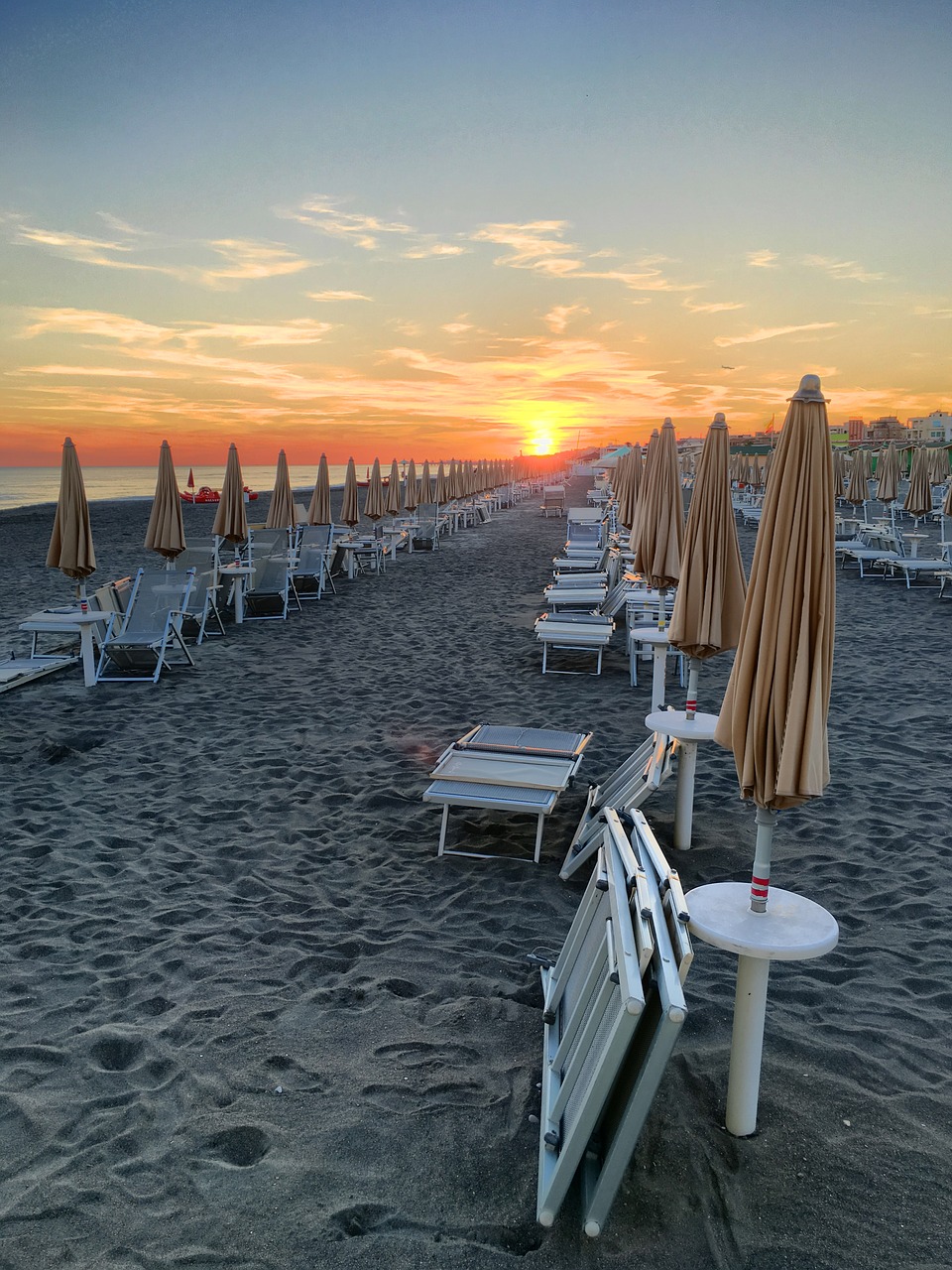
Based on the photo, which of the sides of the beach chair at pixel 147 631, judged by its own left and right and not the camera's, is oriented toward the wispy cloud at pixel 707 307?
back

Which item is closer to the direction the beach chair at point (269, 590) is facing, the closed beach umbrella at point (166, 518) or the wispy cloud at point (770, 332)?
the closed beach umbrella

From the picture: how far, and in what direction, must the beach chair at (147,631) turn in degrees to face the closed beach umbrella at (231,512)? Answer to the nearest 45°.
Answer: approximately 135° to its right

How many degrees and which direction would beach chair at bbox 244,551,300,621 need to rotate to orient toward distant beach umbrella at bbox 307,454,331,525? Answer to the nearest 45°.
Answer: approximately 180°

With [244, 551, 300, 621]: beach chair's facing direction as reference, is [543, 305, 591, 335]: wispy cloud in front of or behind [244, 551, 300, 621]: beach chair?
behind

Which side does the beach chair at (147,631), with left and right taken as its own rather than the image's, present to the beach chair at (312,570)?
back
